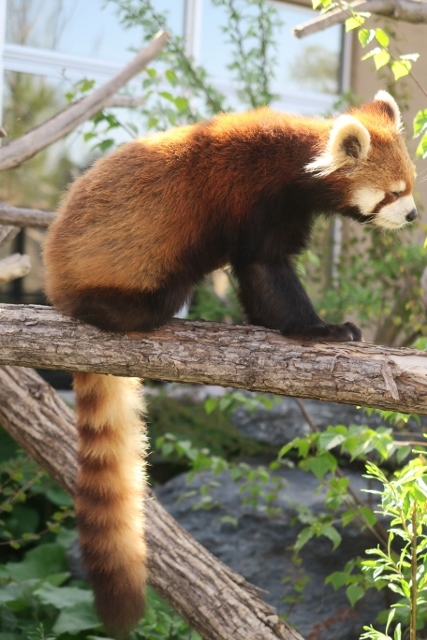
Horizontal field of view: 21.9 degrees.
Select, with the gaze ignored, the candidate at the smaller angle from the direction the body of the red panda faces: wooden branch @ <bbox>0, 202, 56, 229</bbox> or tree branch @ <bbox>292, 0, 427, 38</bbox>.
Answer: the tree branch

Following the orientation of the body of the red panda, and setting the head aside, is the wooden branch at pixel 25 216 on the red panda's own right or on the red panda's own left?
on the red panda's own left

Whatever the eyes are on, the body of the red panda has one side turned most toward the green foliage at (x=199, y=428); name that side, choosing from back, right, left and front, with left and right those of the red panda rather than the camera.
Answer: left

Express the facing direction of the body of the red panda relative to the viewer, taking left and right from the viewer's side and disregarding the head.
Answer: facing to the right of the viewer
